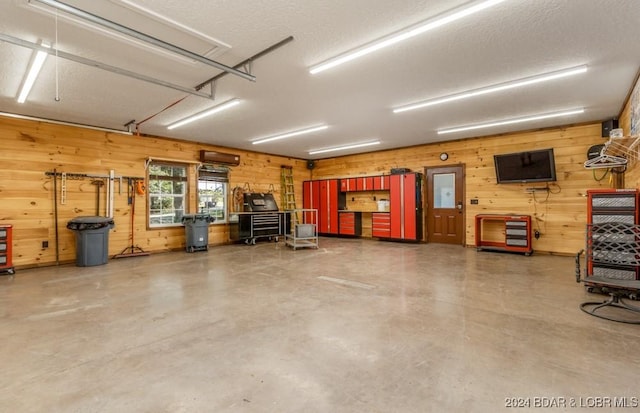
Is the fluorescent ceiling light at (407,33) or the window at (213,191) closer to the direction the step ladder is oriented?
the fluorescent ceiling light

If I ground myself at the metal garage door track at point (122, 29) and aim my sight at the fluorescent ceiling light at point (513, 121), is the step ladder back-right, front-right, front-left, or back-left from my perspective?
front-left

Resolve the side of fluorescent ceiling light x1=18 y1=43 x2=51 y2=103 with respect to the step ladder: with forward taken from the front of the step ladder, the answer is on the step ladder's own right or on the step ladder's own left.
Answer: on the step ladder's own right

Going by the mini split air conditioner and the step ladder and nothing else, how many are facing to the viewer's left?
0

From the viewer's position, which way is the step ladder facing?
facing the viewer and to the right of the viewer

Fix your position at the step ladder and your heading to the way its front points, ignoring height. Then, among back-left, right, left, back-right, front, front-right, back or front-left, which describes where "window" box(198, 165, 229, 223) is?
right

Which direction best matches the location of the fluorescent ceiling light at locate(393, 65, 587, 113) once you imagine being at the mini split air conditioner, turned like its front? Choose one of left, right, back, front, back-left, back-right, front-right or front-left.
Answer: front

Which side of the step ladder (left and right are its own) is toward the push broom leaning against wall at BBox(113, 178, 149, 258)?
right

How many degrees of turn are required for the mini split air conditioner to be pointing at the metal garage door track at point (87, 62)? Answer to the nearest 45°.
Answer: approximately 45° to its right

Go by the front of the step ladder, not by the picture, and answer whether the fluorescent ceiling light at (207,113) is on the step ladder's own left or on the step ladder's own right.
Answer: on the step ladder's own right

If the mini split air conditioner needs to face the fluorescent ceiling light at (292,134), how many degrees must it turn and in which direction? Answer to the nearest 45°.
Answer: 0° — it already faces it

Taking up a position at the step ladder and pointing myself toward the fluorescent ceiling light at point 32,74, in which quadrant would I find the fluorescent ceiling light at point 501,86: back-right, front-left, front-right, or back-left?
front-left

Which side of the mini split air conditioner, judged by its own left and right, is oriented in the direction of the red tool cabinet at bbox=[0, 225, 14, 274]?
right
